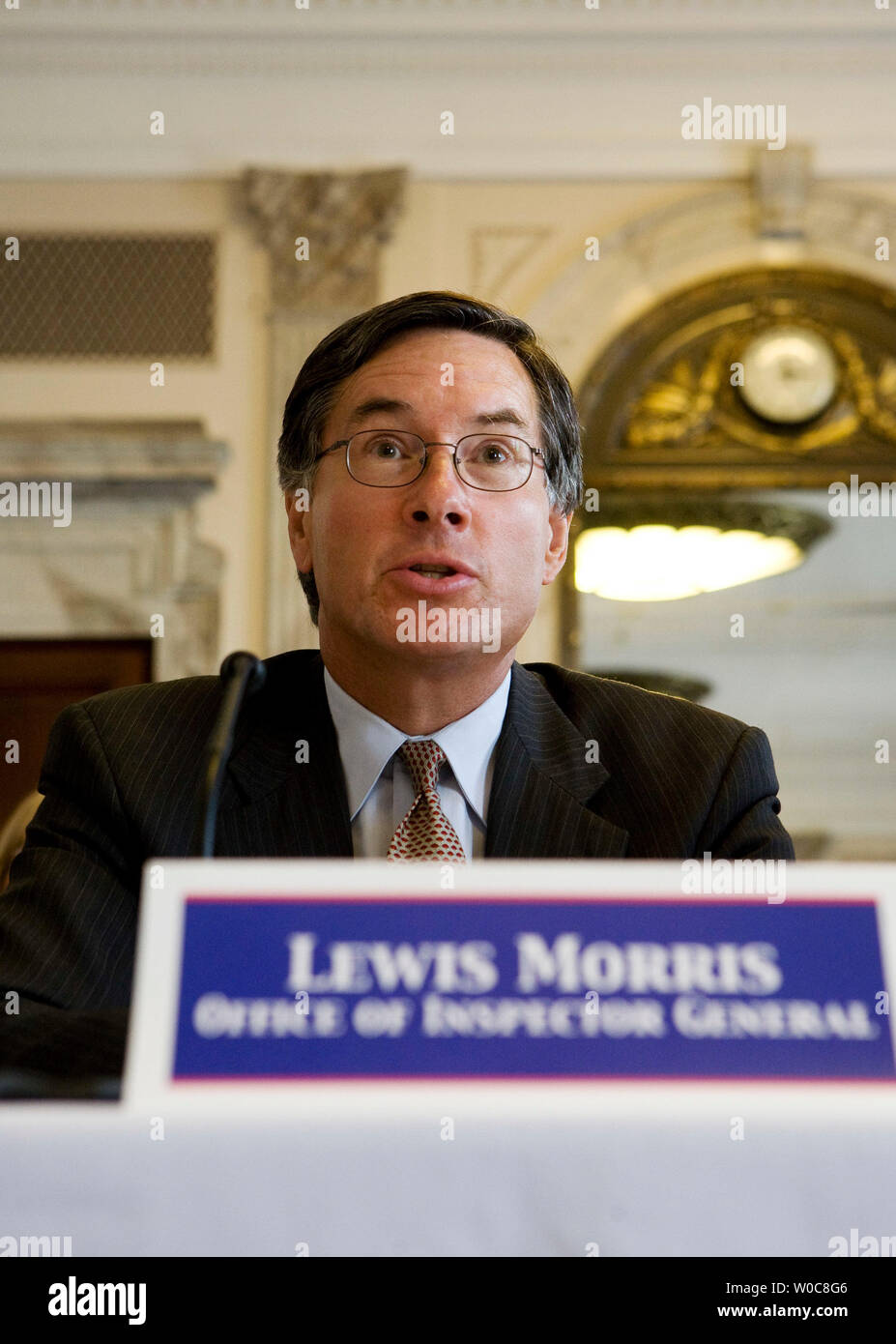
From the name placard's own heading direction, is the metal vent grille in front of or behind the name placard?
behind

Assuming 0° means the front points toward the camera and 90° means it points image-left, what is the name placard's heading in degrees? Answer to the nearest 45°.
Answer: approximately 0°

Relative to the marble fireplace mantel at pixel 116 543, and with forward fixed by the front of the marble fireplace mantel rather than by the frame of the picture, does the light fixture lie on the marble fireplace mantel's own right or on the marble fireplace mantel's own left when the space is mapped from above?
on the marble fireplace mantel's own left

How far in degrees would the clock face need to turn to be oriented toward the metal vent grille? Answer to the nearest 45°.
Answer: approximately 90° to its right

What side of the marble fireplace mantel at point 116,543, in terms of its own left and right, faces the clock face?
left

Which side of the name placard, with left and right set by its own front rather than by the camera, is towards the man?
back

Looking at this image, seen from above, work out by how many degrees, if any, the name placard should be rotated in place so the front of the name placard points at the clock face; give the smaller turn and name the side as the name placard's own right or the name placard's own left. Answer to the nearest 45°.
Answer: approximately 180°
